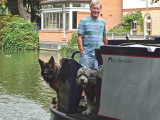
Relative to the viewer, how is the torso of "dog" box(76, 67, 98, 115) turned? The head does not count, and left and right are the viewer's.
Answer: facing the viewer and to the left of the viewer

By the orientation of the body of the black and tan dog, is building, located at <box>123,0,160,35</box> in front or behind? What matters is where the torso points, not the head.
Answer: behind

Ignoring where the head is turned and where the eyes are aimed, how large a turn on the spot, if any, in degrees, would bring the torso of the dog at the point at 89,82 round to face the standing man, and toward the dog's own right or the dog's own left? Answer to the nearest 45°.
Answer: approximately 135° to the dog's own right

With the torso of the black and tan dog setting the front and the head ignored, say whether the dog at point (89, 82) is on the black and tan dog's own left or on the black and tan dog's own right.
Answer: on the black and tan dog's own left

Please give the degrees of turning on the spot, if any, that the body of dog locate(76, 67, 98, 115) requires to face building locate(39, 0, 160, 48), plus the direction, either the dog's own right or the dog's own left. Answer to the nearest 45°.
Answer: approximately 135° to the dog's own right

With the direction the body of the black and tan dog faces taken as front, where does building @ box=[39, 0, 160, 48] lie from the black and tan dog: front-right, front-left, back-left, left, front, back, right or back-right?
back-right

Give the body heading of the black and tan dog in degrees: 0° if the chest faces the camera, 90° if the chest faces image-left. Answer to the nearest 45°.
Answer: approximately 45°

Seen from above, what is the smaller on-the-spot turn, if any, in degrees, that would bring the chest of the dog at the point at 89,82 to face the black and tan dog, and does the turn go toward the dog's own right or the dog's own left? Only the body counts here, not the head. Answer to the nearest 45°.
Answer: approximately 90° to the dog's own right

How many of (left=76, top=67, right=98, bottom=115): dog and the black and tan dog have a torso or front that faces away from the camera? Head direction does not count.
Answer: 0
